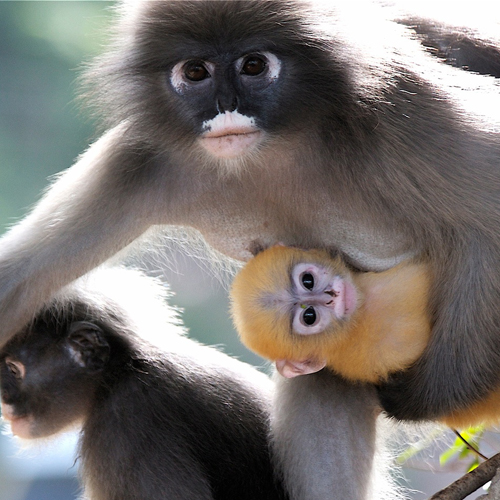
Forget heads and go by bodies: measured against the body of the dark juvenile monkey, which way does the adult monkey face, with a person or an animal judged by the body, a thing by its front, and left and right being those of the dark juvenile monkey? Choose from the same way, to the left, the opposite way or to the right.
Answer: to the left

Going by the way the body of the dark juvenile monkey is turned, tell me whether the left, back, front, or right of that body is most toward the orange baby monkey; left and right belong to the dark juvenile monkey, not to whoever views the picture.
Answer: back

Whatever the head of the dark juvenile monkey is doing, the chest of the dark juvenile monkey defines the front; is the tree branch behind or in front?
behind

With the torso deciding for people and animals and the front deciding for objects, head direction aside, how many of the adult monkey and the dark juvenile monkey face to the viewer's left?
1

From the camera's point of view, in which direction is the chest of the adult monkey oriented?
toward the camera

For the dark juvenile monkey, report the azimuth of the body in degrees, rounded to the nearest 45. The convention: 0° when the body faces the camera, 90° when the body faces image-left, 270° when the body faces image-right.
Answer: approximately 90°
